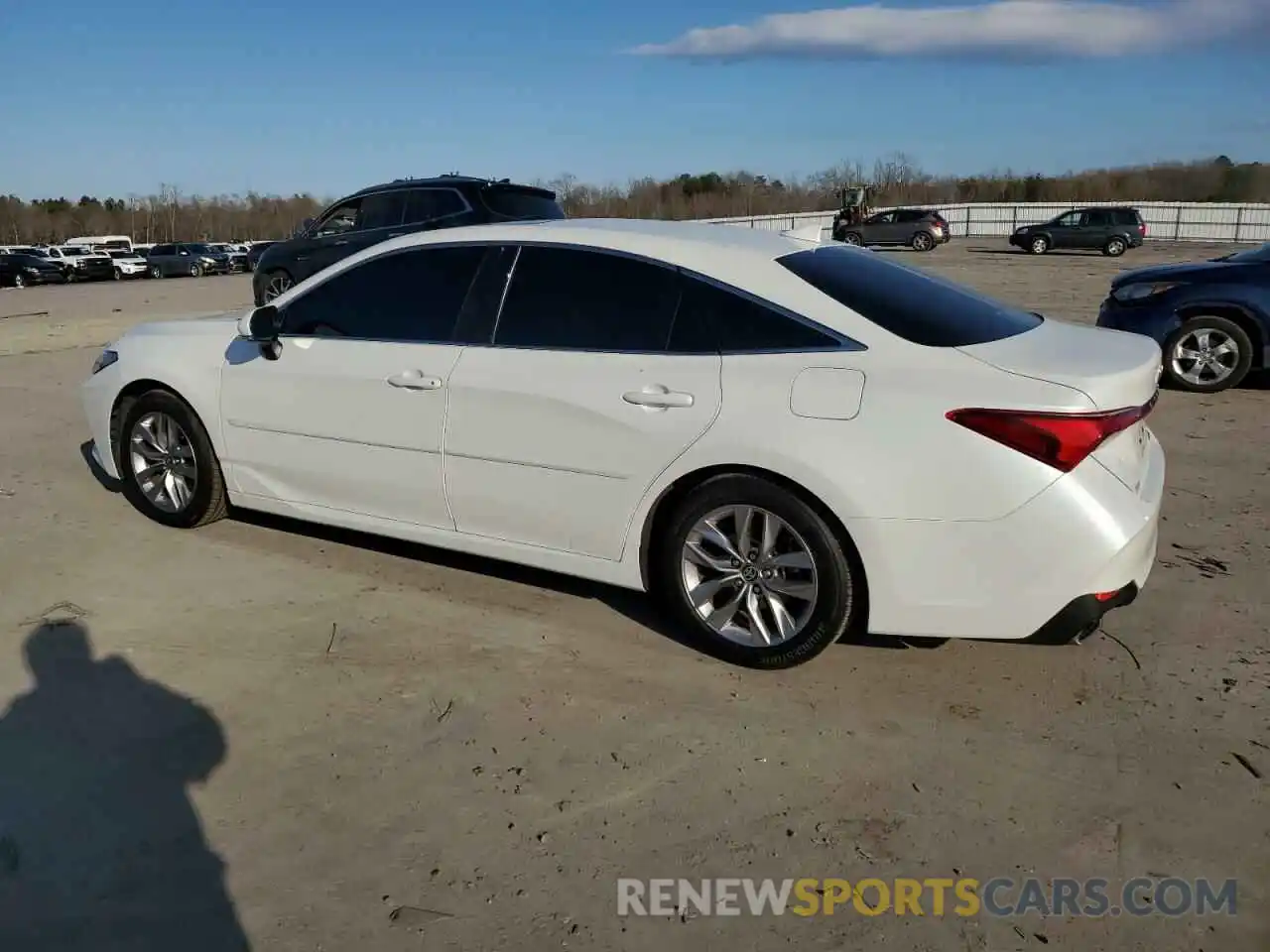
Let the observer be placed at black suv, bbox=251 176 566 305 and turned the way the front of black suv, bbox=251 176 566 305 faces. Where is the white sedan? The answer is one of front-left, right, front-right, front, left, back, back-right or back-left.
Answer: back-left

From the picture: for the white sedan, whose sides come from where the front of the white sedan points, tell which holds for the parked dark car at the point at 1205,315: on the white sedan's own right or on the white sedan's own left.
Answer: on the white sedan's own right

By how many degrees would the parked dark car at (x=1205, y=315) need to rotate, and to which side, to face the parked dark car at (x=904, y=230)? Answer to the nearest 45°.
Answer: approximately 90° to its right

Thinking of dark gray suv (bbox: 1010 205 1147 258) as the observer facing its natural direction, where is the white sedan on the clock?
The white sedan is roughly at 9 o'clock from the dark gray suv.

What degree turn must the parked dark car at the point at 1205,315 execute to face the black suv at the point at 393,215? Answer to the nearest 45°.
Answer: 0° — it already faces it

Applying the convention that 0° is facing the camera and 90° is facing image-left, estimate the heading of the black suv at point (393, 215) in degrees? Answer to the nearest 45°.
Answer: approximately 135°

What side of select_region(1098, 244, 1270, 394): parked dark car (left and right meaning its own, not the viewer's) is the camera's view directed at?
left

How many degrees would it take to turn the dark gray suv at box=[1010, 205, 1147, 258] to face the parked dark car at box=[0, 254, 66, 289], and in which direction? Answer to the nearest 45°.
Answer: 0° — it already faces it

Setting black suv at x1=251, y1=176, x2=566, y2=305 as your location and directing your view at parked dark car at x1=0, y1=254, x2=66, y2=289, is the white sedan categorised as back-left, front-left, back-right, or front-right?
back-left

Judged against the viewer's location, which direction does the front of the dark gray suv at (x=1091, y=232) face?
facing to the left of the viewer

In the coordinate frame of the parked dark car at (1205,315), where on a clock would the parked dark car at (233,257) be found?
the parked dark car at (233,257) is roughly at 1 o'clock from the parked dark car at (1205,315).

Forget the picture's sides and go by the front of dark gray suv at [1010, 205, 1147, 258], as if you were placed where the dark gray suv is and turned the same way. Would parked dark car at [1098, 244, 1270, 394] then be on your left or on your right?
on your left

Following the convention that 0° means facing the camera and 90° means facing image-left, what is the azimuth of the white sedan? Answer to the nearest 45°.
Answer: approximately 135°
